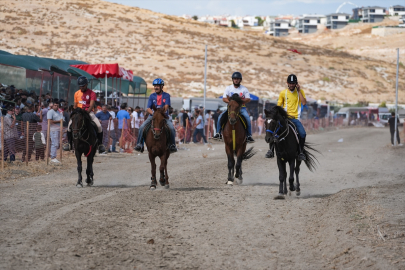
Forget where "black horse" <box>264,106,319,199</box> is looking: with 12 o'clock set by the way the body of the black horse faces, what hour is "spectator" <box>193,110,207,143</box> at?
The spectator is roughly at 4 o'clock from the black horse.

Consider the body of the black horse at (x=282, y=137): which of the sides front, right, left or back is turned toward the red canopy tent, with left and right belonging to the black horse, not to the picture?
right

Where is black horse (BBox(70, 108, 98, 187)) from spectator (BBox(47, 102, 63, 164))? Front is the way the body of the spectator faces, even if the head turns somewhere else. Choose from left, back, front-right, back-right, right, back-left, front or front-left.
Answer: front-right

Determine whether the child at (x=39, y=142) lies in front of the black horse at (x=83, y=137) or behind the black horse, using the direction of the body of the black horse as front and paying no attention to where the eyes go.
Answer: behind

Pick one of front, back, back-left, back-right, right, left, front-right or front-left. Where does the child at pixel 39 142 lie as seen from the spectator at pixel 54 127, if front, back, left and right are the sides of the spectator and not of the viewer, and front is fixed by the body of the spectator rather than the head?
right

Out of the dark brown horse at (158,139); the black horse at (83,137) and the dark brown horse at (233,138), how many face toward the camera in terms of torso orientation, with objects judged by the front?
3

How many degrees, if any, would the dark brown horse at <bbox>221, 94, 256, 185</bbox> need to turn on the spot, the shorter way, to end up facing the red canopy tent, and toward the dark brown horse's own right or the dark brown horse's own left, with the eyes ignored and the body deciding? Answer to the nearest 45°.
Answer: approximately 135° to the dark brown horse's own right

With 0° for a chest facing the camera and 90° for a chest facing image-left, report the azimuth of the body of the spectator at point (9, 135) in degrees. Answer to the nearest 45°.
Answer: approximately 315°

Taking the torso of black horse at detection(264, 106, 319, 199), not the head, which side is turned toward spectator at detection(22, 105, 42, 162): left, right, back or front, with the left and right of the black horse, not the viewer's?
right

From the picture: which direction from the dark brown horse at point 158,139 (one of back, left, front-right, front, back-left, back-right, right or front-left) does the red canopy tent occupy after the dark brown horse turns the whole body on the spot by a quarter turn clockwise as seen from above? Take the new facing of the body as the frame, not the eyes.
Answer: right

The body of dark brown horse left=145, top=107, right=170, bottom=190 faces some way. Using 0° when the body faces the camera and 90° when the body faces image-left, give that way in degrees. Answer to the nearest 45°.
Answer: approximately 0°
